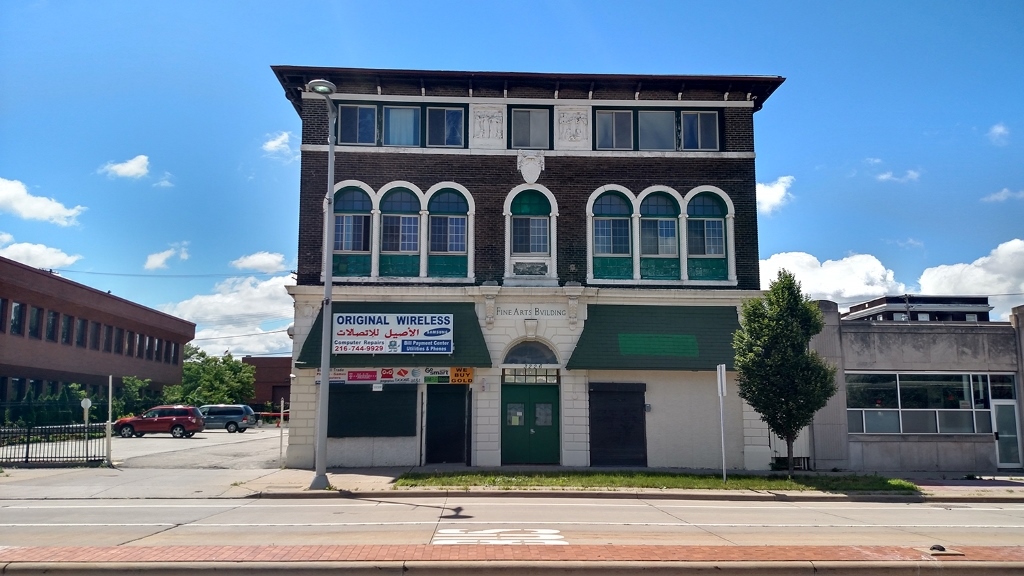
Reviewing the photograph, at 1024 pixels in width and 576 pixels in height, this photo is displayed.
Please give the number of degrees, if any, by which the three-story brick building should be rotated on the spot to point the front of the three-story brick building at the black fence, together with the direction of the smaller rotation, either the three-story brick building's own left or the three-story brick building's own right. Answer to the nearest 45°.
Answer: approximately 90° to the three-story brick building's own right

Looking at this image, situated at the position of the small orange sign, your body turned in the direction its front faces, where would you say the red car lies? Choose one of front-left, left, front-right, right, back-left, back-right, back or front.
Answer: back-right

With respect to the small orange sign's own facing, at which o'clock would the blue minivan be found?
The blue minivan is roughly at 5 o'clock from the small orange sign.

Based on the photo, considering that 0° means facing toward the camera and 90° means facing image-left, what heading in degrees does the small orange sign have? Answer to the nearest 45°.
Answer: approximately 0°

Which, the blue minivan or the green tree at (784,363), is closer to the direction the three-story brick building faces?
the green tree

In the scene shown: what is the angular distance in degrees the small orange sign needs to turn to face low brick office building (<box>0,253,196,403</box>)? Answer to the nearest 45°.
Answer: approximately 135° to its right

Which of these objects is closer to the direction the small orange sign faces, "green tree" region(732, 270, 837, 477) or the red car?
the green tree

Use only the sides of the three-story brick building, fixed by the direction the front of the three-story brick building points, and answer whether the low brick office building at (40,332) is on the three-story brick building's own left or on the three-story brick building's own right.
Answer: on the three-story brick building's own right

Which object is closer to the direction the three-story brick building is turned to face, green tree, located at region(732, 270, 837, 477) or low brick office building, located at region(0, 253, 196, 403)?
the green tree

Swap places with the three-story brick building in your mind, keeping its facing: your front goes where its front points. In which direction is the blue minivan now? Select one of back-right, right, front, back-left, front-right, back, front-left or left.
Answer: back-right

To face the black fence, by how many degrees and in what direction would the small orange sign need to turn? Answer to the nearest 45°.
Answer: approximately 90° to its right

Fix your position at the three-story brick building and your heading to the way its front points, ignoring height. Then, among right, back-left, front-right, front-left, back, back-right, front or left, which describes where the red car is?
back-right
